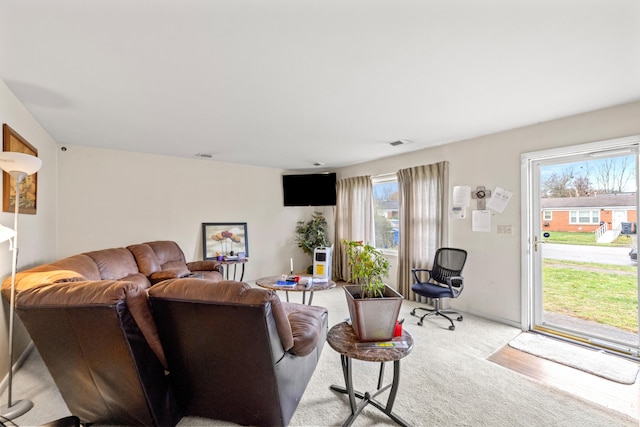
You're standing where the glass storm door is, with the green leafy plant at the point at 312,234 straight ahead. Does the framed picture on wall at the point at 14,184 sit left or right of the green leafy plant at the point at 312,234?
left

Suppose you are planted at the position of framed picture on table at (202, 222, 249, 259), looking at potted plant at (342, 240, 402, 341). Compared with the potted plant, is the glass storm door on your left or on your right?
left

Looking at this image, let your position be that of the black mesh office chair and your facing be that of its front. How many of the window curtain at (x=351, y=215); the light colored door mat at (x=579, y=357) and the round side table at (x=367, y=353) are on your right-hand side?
1

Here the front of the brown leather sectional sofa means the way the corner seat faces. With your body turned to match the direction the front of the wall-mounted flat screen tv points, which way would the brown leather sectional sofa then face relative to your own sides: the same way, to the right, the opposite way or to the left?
the opposite way

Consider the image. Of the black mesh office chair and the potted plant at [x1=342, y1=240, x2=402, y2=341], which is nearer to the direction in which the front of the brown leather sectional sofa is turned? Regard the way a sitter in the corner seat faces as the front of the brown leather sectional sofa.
the black mesh office chair

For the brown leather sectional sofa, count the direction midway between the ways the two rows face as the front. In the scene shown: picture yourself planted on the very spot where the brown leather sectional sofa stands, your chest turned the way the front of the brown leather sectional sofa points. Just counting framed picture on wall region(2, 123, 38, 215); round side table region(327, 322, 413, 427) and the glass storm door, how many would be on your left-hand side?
1

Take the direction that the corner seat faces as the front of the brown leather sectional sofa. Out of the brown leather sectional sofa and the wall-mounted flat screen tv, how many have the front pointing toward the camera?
1

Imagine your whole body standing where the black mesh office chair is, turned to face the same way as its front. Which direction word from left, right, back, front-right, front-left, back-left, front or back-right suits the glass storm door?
back-left

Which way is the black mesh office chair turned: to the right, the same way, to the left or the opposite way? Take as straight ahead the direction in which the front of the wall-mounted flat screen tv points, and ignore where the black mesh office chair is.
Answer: to the right

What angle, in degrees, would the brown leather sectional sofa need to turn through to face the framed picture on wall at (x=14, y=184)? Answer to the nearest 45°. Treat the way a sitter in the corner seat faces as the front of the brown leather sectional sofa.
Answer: approximately 90° to its left

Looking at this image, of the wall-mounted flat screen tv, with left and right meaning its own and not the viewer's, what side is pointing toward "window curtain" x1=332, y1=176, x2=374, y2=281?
left

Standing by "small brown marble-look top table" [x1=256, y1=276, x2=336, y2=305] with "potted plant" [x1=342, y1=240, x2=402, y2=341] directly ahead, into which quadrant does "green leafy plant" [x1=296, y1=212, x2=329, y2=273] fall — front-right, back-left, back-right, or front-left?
back-left

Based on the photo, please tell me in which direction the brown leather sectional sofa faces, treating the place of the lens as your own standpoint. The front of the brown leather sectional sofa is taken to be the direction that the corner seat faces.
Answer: facing away from the viewer and to the right of the viewer
